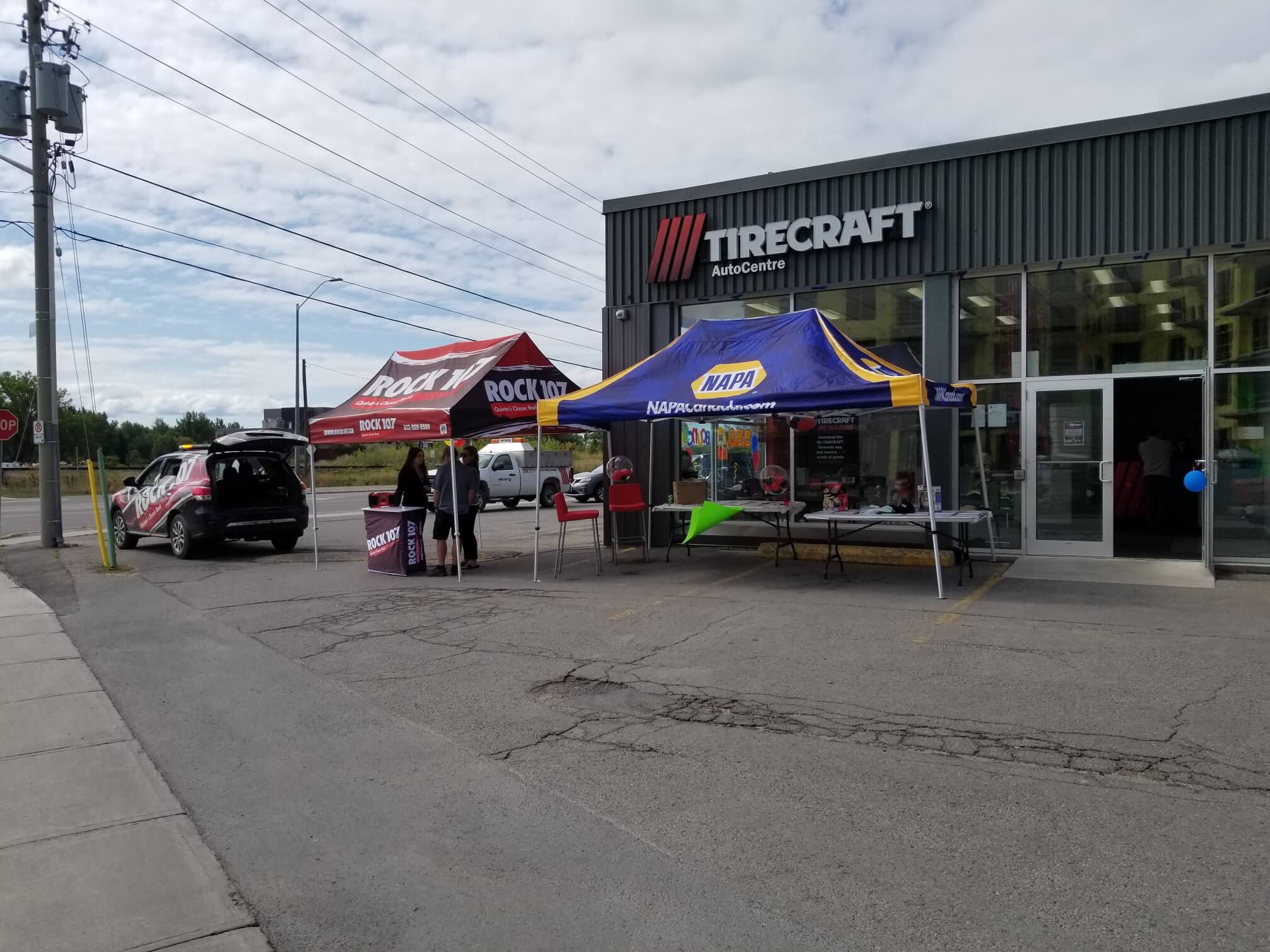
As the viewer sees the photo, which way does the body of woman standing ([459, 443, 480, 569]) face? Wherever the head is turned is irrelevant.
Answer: to the viewer's left

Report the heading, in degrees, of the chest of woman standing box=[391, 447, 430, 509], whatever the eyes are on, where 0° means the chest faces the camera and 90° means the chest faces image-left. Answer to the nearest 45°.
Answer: approximately 315°

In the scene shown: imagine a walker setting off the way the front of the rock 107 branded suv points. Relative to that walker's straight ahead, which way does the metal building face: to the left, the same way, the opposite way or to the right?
to the left

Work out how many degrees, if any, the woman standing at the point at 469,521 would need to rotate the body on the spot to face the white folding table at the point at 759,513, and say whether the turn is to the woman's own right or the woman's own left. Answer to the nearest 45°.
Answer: approximately 180°

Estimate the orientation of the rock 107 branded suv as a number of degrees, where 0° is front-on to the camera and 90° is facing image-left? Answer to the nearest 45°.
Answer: approximately 135°

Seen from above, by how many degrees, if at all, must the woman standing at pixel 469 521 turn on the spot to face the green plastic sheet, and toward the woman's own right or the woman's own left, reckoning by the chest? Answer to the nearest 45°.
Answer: approximately 135° to the woman's own left

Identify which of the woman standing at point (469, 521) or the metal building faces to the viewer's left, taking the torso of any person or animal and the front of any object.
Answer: the woman standing

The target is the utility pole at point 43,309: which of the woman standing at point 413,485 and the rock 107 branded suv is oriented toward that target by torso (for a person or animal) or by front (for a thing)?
the rock 107 branded suv

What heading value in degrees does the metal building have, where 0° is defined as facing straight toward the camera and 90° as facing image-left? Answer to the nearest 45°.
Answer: approximately 0°

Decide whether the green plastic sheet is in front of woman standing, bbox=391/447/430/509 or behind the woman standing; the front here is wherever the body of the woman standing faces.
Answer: in front

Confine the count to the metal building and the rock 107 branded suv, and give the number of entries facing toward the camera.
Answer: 1

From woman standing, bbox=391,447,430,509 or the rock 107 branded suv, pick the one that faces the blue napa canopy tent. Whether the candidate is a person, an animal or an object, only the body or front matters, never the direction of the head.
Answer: the woman standing

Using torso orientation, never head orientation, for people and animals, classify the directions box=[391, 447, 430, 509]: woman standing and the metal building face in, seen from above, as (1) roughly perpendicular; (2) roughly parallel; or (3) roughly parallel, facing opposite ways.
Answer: roughly perpendicular

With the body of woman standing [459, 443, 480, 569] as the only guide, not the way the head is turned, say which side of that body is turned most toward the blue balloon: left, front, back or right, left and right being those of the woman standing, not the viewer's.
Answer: back
